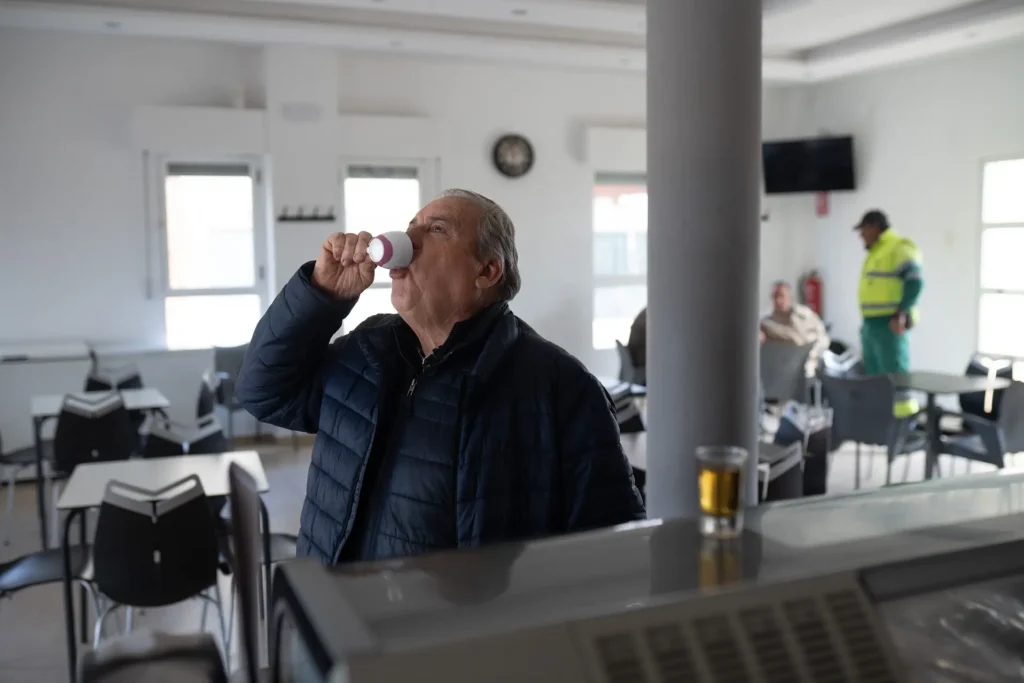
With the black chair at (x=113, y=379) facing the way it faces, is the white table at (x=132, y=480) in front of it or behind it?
in front

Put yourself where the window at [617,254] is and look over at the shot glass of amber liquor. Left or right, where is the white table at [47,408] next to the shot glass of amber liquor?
right

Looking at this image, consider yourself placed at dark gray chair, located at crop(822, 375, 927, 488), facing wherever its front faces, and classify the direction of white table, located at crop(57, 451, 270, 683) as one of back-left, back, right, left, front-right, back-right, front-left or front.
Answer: back

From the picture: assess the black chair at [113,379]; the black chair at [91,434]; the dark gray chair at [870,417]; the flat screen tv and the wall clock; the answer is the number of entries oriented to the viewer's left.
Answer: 0

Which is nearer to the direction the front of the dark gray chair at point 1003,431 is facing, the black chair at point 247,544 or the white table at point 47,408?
the white table

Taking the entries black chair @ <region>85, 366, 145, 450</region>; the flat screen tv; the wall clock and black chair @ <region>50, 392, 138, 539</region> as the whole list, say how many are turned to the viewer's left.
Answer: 0

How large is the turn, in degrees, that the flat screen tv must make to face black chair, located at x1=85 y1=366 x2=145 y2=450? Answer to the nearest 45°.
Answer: approximately 45° to its right

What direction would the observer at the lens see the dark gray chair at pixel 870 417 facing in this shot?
facing away from the viewer and to the right of the viewer

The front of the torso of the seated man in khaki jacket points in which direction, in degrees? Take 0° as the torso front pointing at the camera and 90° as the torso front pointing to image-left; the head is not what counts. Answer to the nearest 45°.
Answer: approximately 45°

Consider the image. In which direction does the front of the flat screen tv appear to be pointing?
toward the camera

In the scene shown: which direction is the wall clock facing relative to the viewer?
toward the camera

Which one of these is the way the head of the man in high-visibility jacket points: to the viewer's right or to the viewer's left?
to the viewer's left
